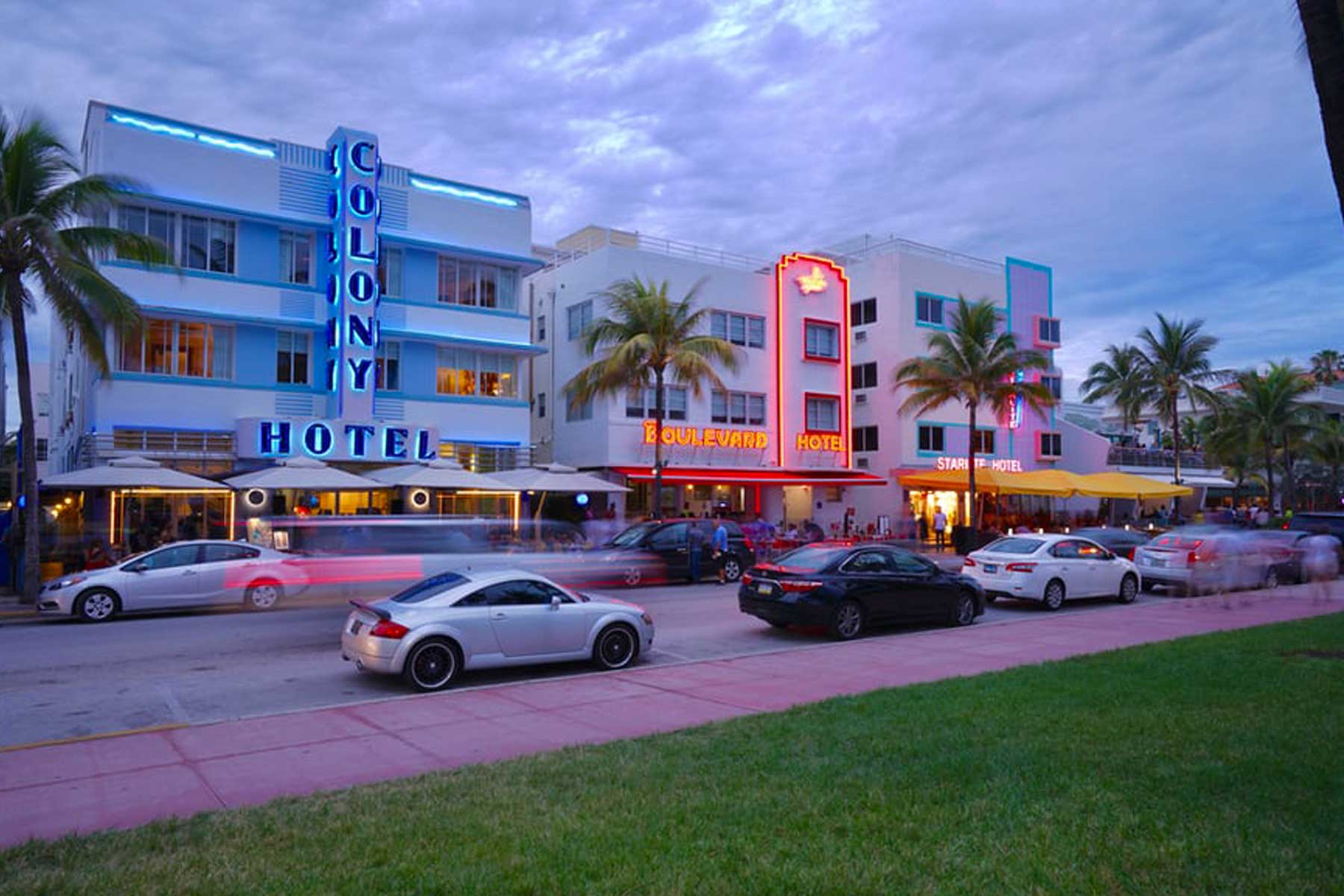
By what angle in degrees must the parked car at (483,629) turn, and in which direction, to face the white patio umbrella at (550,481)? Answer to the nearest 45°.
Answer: approximately 45° to its left

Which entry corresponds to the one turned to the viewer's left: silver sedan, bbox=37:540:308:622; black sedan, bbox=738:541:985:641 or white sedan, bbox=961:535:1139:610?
silver sedan, bbox=37:540:308:622

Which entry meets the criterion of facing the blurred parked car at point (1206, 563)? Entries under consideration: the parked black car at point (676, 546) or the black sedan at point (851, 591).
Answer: the black sedan

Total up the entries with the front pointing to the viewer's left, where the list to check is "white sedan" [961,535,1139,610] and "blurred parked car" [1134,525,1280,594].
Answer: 0

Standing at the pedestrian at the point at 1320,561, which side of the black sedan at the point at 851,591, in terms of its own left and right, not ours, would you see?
front

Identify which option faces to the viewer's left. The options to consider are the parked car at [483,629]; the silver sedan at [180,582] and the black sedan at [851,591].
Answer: the silver sedan

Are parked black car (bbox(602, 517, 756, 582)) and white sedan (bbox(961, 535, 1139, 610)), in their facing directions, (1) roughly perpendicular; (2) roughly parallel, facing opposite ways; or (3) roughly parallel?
roughly parallel, facing opposite ways

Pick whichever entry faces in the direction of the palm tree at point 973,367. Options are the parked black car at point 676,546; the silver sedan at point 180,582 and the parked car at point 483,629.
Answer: the parked car at point 483,629

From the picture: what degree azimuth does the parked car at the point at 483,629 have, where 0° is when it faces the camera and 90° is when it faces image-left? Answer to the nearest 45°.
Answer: approximately 225°

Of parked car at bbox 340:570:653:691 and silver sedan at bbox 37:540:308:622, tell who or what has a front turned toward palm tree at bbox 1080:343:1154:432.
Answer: the parked car

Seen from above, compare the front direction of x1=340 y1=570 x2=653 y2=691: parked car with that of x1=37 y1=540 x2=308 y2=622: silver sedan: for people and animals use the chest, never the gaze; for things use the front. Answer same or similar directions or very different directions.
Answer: very different directions

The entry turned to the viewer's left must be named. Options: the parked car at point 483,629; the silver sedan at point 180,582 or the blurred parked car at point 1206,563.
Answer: the silver sedan

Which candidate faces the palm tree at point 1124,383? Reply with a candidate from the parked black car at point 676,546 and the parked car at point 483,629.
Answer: the parked car at point 483,629

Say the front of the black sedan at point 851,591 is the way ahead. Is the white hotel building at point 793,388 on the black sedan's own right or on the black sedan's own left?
on the black sedan's own left

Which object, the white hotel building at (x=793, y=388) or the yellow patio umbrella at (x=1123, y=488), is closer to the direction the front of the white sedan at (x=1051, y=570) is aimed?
the yellow patio umbrella

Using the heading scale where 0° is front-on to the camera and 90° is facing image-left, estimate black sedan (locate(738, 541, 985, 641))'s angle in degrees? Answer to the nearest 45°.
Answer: approximately 225°

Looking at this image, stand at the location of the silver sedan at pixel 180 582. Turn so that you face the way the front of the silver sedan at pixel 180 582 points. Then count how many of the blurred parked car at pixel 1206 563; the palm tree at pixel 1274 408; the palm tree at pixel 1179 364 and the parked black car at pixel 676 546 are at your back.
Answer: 4

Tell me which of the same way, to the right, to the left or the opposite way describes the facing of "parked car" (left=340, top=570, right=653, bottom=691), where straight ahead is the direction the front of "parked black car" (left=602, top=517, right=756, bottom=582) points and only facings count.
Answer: the opposite way

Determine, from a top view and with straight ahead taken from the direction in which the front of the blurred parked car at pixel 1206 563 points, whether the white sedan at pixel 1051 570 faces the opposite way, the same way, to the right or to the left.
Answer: the same way

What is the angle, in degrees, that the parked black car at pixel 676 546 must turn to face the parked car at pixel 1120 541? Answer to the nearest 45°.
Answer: approximately 135° to its left

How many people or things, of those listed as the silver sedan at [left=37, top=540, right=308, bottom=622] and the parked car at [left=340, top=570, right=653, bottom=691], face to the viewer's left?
1

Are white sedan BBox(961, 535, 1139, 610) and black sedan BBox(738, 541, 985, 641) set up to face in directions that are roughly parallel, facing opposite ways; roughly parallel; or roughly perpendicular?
roughly parallel

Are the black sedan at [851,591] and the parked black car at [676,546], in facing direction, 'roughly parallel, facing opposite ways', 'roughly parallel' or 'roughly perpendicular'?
roughly parallel, facing opposite ways

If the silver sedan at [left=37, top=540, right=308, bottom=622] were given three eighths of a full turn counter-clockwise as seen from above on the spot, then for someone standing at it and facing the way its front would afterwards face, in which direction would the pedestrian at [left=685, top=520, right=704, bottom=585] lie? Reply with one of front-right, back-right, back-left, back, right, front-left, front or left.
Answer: front-left
